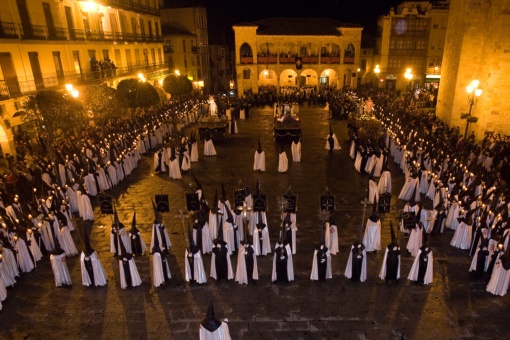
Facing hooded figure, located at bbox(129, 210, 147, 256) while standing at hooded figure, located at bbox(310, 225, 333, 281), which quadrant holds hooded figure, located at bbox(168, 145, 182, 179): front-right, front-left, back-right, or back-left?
front-right

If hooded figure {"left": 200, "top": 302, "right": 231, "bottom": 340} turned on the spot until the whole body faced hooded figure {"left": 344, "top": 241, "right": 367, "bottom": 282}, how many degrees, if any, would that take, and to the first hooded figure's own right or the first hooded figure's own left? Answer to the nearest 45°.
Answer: approximately 45° to the first hooded figure's own right

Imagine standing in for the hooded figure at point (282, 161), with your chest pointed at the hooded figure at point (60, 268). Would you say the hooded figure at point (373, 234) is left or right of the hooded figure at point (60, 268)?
left

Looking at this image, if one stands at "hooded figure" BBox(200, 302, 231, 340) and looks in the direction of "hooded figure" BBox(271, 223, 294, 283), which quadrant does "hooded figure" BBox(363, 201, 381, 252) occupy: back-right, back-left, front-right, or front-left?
front-right
